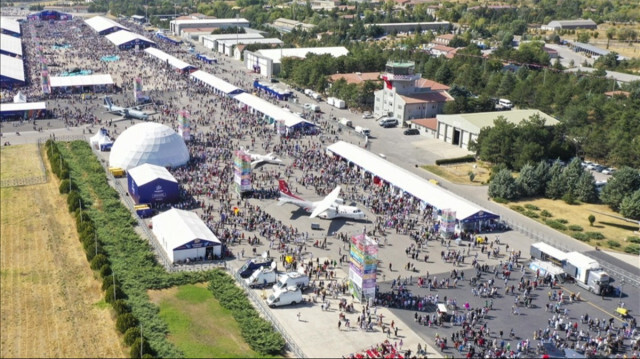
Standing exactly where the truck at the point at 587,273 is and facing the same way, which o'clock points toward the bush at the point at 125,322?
The bush is roughly at 3 o'clock from the truck.

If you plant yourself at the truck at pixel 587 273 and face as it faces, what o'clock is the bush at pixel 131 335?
The bush is roughly at 3 o'clock from the truck.

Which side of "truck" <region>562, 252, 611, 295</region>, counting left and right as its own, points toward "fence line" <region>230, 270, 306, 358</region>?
right

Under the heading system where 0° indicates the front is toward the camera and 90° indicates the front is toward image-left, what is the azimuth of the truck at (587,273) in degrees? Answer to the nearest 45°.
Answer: approximately 315°

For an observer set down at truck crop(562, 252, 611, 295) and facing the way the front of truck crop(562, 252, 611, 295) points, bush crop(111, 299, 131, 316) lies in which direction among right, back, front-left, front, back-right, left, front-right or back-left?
right

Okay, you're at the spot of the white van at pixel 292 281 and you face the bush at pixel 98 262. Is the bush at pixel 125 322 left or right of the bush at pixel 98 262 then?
left

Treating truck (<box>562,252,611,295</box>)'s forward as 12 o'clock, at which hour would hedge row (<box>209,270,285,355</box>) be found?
The hedge row is roughly at 3 o'clock from the truck.
